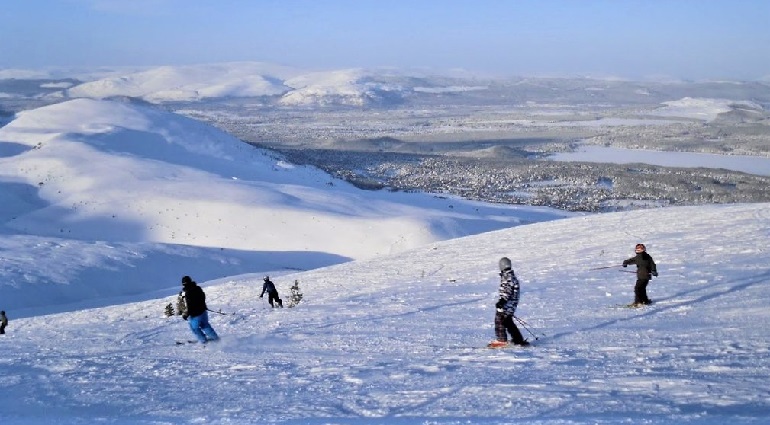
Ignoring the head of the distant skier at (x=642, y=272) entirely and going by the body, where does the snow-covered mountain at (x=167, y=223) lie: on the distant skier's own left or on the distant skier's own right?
on the distant skier's own right

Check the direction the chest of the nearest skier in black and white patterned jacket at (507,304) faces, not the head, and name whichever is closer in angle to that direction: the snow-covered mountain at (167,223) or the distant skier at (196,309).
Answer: the distant skier

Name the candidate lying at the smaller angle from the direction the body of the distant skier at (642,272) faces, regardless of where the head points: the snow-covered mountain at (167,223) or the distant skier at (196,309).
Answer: the distant skier

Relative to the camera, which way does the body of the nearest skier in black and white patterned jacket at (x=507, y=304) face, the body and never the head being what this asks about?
to the viewer's left

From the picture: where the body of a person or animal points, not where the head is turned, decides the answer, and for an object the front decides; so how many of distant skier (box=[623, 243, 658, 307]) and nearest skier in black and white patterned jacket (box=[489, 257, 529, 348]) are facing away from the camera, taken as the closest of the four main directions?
0

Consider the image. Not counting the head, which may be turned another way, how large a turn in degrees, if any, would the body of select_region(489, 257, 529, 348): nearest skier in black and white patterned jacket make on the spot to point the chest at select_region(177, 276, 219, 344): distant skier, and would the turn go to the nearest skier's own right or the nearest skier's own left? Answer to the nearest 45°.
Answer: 0° — they already face them

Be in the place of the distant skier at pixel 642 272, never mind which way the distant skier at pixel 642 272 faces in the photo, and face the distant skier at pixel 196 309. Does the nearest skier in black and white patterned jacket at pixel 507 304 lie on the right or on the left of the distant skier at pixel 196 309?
left

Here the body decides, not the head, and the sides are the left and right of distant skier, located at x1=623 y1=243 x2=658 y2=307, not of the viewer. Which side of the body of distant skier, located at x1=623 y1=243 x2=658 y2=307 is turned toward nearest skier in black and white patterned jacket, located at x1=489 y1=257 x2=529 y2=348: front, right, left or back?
front

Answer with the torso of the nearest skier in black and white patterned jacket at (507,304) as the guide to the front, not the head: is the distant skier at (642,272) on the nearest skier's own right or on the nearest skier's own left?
on the nearest skier's own right

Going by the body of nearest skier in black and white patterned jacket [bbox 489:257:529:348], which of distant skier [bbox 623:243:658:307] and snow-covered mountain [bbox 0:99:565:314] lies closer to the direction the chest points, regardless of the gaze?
the snow-covered mountain
